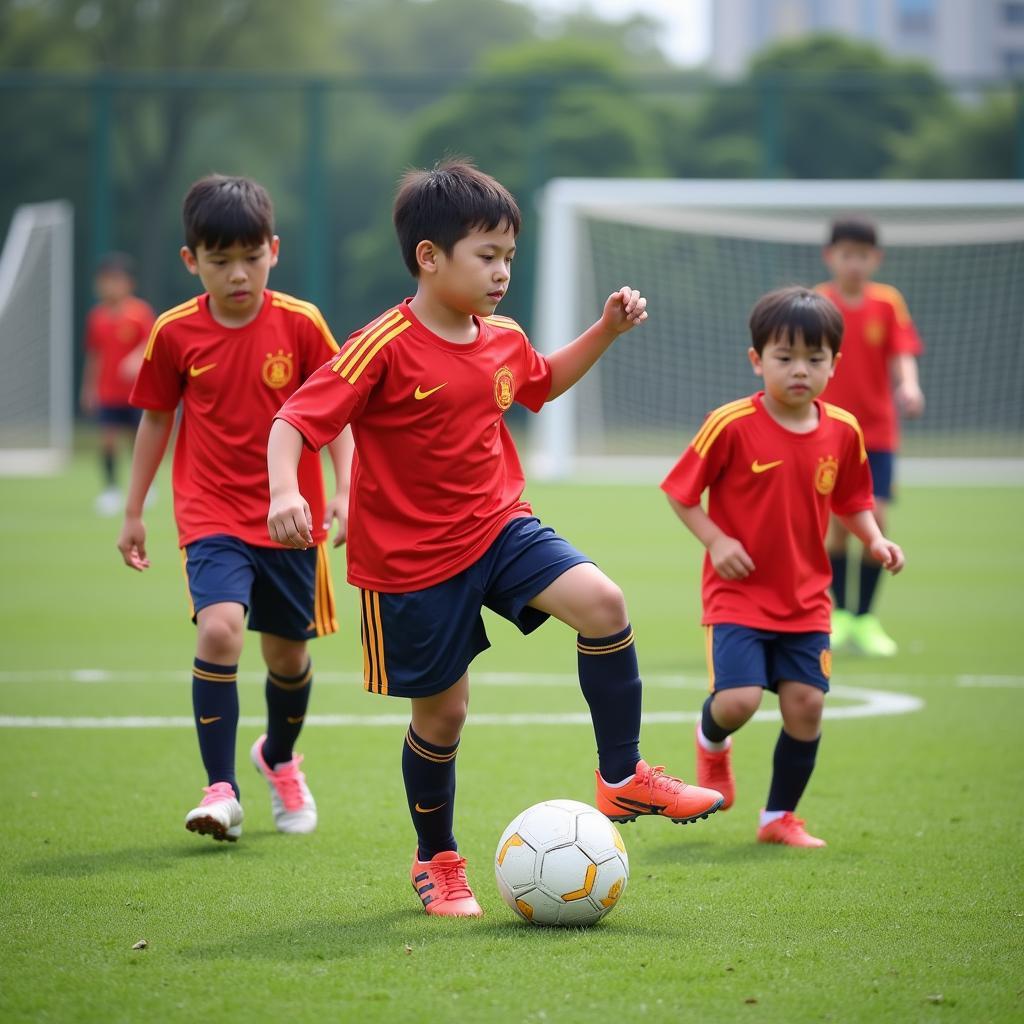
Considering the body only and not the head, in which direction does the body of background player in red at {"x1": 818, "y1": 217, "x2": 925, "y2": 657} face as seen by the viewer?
toward the camera

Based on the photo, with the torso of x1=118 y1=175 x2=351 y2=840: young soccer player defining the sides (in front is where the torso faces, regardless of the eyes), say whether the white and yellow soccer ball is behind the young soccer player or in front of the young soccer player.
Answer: in front

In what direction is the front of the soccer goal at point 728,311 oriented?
toward the camera

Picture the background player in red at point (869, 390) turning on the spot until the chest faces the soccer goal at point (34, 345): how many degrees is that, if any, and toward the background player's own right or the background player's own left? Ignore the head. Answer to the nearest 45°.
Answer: approximately 135° to the background player's own right

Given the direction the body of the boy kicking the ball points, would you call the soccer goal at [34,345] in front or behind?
behind

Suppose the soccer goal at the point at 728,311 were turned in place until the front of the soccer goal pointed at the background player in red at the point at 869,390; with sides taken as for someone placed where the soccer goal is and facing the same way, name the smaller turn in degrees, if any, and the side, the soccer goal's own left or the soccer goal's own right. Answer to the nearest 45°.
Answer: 0° — it already faces them

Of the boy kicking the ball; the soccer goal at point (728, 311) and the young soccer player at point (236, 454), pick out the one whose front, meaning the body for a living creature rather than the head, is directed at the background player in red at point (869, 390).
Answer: the soccer goal

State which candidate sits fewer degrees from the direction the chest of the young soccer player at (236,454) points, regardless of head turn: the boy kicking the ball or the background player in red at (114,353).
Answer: the boy kicking the ball

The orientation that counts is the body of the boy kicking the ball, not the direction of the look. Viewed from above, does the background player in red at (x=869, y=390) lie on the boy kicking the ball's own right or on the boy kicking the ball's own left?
on the boy kicking the ball's own left

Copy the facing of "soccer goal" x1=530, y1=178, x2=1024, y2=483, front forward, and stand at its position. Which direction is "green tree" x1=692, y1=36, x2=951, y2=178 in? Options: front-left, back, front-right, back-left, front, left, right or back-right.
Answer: back

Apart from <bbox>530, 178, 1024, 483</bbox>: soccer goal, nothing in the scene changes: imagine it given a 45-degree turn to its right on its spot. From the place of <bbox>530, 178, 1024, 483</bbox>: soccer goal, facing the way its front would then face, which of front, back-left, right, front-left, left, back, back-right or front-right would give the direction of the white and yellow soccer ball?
front-left

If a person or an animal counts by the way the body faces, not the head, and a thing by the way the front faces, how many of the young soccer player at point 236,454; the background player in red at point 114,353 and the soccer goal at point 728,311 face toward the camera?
3

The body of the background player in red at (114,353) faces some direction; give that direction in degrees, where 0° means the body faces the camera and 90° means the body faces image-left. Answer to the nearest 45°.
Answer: approximately 0°

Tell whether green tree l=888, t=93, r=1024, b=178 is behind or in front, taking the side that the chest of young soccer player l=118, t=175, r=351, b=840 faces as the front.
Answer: behind

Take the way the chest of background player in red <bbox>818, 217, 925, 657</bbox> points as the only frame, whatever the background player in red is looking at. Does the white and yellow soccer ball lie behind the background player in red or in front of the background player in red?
in front

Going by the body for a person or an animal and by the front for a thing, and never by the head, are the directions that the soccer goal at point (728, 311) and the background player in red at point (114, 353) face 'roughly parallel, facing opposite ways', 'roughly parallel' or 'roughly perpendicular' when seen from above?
roughly parallel

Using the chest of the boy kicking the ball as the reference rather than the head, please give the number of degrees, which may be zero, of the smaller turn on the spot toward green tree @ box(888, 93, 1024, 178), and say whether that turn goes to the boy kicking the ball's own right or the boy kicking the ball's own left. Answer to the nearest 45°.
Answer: approximately 135° to the boy kicking the ball's own left
